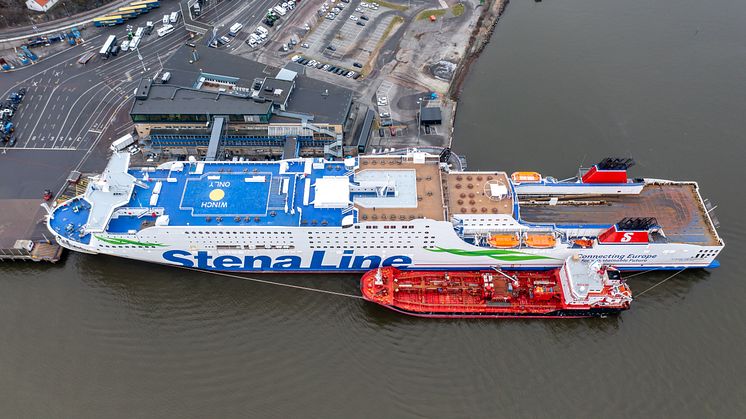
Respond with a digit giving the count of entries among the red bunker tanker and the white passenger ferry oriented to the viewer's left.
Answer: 2

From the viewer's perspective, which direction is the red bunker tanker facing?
to the viewer's left

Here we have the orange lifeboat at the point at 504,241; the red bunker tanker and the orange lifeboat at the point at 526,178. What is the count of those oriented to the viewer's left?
3

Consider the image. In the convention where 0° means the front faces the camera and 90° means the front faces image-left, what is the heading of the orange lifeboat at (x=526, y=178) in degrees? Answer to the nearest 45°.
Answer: approximately 90°

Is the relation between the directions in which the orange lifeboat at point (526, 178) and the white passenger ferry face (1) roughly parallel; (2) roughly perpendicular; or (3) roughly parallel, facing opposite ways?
roughly parallel

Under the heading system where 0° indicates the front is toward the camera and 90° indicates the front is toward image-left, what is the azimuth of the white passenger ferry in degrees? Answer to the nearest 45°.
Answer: approximately 90°

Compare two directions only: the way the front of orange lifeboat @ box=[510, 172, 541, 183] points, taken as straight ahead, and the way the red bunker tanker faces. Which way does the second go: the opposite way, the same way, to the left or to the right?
the same way

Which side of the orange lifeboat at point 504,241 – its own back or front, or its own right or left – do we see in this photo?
left

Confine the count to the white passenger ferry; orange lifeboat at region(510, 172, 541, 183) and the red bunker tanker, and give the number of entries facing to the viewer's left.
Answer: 3

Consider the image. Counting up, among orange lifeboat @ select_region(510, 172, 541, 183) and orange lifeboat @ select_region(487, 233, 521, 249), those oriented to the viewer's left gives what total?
2

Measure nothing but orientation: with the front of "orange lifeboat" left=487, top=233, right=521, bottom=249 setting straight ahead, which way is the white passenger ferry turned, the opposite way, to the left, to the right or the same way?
the same way
